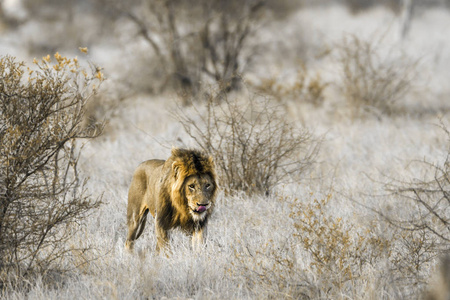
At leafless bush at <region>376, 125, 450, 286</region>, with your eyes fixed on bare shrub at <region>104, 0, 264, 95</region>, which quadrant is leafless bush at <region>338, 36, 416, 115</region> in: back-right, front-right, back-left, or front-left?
front-right

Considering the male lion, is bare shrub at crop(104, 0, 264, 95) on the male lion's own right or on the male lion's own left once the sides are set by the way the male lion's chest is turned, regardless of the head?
on the male lion's own left

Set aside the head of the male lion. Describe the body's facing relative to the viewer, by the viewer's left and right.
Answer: facing the viewer and to the right of the viewer

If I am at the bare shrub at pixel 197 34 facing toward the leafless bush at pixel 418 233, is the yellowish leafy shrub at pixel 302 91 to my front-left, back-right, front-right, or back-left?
front-left

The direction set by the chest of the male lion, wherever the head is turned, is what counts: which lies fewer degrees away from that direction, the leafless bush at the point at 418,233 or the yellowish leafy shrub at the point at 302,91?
the leafless bush

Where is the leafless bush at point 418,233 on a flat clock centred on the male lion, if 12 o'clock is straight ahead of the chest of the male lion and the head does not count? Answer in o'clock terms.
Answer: The leafless bush is roughly at 11 o'clock from the male lion.

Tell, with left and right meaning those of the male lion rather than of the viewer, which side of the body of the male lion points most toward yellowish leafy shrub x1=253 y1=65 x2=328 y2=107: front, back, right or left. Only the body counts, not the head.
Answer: left
